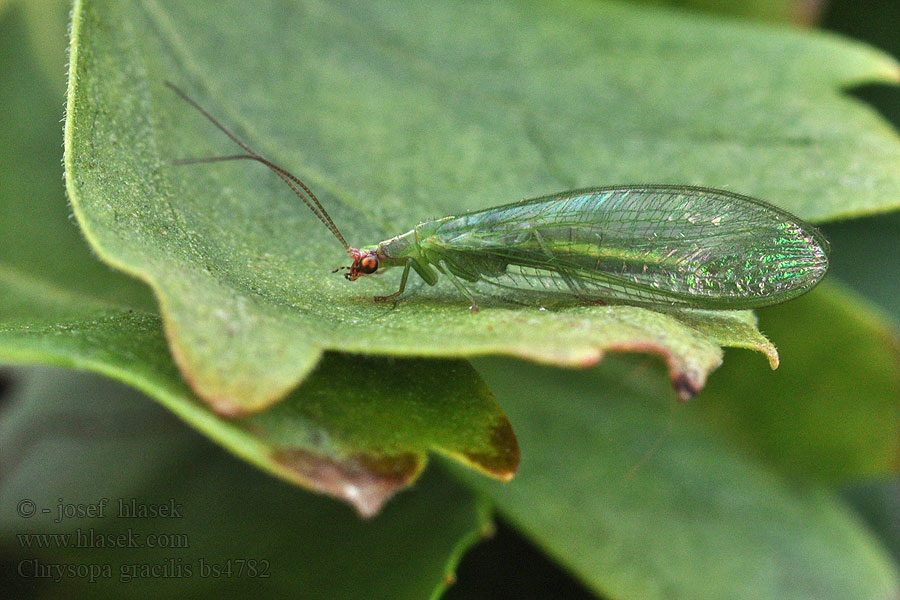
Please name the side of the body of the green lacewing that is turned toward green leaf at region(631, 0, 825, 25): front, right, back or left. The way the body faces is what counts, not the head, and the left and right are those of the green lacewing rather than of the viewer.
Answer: right

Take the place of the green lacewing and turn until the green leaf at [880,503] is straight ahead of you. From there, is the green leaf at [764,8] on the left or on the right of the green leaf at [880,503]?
left

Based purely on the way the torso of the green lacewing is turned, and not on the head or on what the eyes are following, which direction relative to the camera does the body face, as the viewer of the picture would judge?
to the viewer's left

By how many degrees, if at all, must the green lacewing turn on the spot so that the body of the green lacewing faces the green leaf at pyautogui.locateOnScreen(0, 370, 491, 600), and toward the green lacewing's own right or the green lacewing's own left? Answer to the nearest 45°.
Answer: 0° — it already faces it

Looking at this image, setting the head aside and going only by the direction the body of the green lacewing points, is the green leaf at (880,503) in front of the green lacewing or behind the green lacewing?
behind
